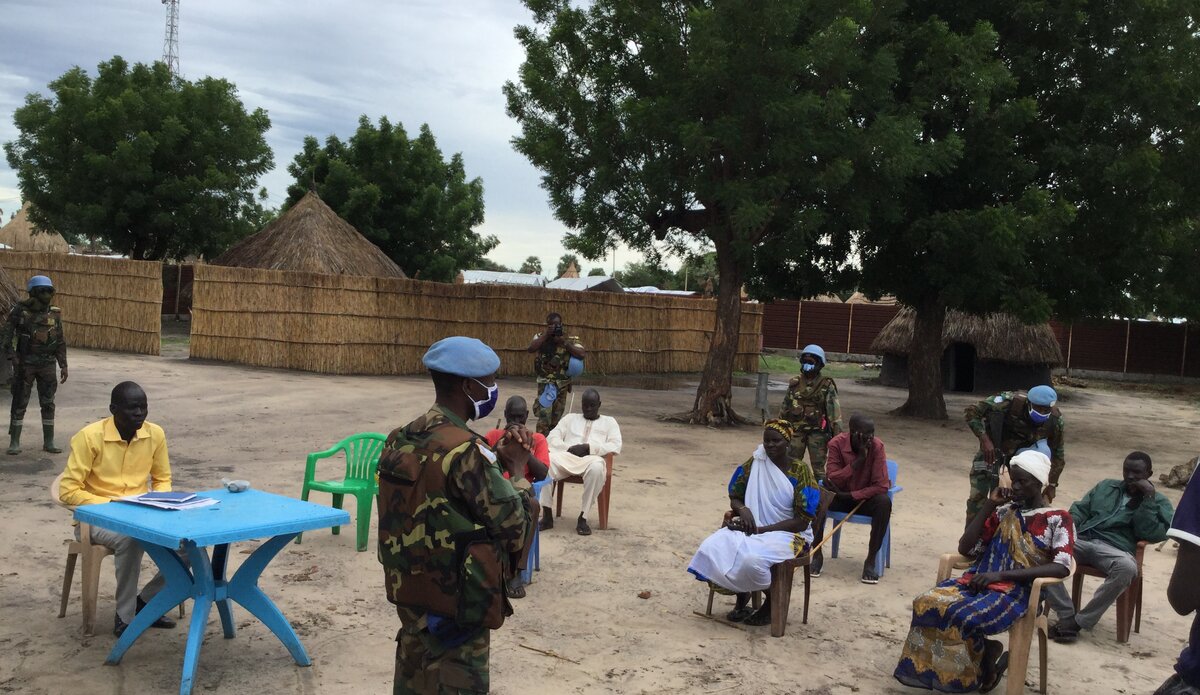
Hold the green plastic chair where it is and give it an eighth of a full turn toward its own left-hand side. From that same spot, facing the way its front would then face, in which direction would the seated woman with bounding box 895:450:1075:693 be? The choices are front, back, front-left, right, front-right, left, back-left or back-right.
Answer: front-left

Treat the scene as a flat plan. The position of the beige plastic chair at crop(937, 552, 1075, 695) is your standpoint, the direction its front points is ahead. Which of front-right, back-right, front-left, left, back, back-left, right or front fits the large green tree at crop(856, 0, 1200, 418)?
back-right

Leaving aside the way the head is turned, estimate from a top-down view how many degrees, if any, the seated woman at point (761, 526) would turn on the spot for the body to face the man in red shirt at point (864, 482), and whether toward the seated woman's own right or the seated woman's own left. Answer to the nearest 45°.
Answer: approximately 180°

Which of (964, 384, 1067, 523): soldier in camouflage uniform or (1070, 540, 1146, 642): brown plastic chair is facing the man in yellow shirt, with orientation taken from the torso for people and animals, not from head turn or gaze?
the brown plastic chair

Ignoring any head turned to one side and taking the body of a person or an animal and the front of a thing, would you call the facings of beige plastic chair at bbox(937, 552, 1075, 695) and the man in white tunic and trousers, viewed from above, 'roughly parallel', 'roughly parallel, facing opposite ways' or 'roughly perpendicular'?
roughly perpendicular

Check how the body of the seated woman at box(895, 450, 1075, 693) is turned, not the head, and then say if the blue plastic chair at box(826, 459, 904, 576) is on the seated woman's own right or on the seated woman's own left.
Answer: on the seated woman's own right

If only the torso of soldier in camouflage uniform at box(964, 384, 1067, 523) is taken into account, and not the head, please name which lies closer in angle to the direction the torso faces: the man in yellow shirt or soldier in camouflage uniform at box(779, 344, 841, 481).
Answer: the man in yellow shirt

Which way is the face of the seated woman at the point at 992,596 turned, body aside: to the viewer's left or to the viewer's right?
to the viewer's left

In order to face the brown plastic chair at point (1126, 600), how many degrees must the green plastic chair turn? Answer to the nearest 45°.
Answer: approximately 90° to its left

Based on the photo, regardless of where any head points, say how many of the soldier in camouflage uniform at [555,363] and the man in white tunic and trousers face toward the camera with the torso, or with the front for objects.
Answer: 2

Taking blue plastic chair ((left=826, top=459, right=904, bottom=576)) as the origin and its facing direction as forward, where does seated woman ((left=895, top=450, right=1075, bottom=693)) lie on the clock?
The seated woman is roughly at 10 o'clock from the blue plastic chair.

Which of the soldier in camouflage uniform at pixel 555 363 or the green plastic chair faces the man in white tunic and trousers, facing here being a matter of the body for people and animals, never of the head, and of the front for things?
the soldier in camouflage uniform

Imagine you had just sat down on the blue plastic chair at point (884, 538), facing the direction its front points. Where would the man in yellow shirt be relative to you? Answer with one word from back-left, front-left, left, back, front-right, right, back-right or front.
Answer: front

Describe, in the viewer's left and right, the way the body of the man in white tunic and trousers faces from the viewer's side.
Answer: facing the viewer

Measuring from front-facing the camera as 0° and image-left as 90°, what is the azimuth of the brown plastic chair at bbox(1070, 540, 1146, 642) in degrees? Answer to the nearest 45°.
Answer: approximately 45°

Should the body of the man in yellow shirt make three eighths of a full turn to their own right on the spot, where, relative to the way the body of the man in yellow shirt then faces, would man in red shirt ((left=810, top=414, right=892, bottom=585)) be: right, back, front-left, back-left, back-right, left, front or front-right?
back

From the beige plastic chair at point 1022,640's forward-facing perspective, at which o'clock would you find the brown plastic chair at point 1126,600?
the brown plastic chair at point 1126,600 is roughly at 5 o'clock from the beige plastic chair at point 1022,640.
